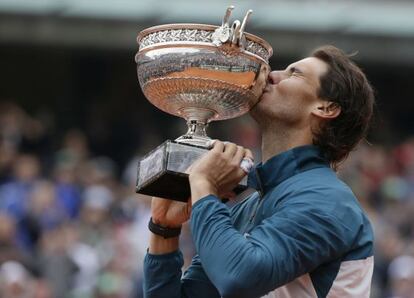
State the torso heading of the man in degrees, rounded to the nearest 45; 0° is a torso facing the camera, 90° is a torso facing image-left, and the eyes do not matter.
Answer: approximately 90°

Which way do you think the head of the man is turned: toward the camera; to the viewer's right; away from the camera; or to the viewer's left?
to the viewer's left
